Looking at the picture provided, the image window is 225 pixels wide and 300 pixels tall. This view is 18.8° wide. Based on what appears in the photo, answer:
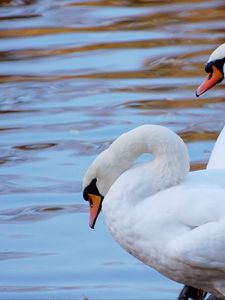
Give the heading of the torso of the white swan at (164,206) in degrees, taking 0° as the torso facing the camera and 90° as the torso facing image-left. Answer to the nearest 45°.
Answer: approximately 90°
